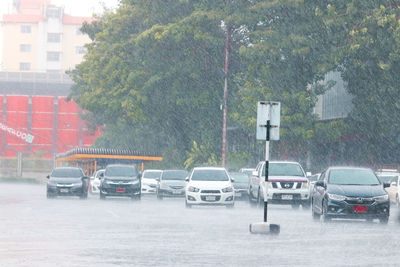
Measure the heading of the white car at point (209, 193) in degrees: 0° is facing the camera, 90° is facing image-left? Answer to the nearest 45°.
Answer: approximately 0°

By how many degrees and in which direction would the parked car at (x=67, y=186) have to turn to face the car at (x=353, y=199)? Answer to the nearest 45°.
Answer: approximately 45° to its left

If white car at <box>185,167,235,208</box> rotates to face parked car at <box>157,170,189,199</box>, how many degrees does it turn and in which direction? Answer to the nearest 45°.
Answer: approximately 180°

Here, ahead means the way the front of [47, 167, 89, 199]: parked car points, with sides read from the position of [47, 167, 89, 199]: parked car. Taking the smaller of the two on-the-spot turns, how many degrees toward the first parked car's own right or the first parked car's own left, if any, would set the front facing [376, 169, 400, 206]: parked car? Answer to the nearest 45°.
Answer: approximately 90° to the first parked car's own left

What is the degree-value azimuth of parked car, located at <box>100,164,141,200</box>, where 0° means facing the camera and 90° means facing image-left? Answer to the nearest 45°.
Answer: approximately 0°
